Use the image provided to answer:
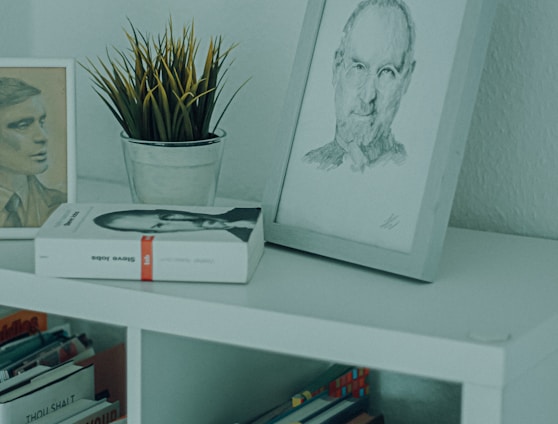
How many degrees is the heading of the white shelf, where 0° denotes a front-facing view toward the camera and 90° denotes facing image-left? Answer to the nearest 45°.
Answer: approximately 45°

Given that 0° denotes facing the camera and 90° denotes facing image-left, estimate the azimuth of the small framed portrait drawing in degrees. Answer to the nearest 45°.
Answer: approximately 0°

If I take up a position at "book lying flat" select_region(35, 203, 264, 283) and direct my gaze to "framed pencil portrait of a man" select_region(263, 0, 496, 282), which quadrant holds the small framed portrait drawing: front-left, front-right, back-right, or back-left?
back-left
